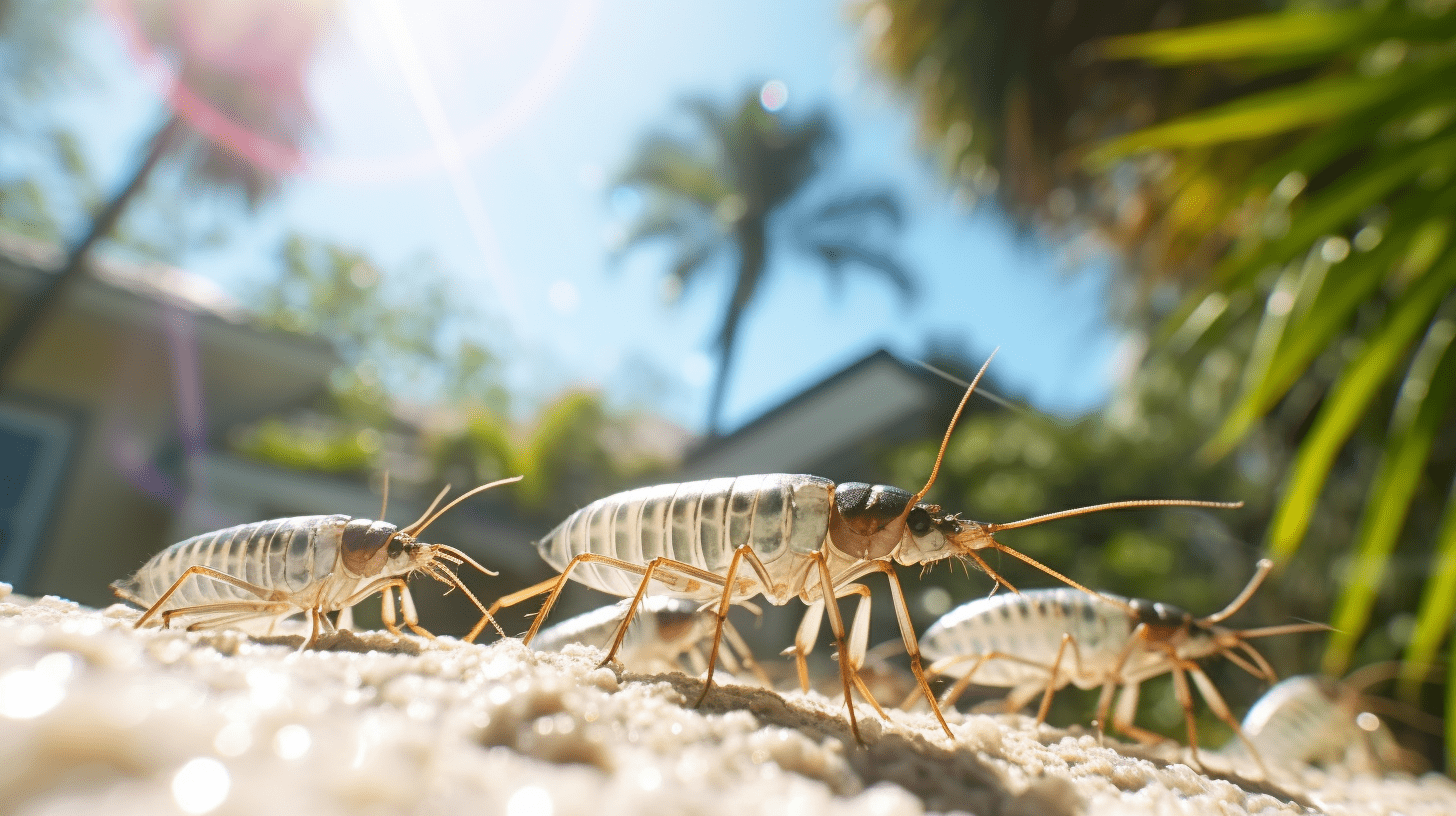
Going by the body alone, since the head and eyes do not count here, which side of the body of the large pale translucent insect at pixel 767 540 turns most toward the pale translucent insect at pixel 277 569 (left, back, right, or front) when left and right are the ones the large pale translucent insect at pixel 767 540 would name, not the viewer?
back

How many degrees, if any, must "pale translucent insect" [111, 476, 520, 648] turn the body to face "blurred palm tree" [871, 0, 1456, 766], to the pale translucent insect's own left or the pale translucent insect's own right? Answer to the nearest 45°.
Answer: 0° — it already faces it

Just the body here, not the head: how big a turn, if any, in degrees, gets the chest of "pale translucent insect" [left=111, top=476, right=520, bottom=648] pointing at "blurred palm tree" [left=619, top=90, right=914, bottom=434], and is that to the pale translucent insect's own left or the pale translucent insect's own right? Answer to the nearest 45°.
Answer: approximately 45° to the pale translucent insect's own left

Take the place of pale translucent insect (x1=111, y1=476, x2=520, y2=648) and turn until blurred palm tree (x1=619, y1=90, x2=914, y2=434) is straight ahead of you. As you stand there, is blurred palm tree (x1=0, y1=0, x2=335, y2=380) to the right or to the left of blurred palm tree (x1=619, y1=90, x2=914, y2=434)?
left

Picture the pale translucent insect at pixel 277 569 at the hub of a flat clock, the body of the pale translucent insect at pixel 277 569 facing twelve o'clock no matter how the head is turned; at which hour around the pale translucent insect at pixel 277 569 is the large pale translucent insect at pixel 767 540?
the large pale translucent insect at pixel 767 540 is roughly at 1 o'clock from the pale translucent insect at pixel 277 569.

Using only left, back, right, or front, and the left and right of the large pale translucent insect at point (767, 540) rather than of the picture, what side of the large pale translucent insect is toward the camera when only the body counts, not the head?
right

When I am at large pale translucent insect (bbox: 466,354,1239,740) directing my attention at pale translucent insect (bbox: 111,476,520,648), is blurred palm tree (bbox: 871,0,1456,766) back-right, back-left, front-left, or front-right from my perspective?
back-right

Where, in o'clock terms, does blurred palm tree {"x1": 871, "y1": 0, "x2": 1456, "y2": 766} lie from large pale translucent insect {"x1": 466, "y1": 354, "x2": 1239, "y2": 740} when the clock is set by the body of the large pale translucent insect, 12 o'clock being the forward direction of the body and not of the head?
The blurred palm tree is roughly at 11 o'clock from the large pale translucent insect.

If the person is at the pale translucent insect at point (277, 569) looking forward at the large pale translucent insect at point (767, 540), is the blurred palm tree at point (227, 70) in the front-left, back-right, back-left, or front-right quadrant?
back-left

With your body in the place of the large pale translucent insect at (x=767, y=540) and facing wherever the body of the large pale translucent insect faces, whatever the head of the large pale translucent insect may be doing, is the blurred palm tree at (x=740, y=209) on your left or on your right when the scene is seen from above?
on your left

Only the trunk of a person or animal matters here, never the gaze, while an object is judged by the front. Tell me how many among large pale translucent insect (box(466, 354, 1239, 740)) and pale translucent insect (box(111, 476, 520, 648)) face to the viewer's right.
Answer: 2

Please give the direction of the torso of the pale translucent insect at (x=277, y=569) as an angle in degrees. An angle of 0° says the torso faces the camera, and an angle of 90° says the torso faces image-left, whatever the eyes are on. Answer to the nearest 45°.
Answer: approximately 270°

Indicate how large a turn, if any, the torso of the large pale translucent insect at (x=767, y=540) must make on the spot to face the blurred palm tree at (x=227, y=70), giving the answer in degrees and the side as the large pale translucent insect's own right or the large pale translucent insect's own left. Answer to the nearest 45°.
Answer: approximately 135° to the large pale translucent insect's own left
